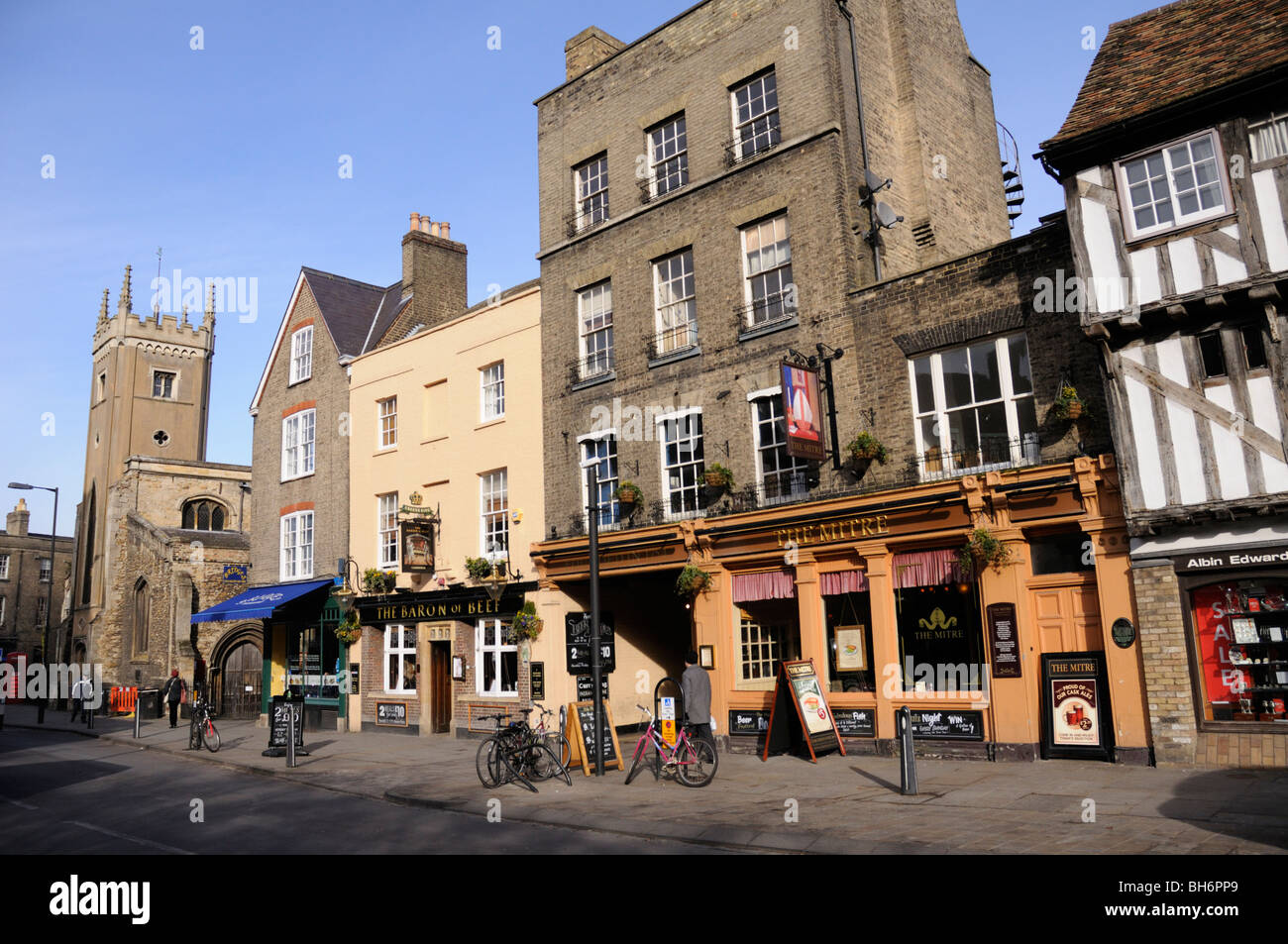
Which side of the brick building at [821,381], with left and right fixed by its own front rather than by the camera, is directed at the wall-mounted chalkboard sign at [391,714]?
right

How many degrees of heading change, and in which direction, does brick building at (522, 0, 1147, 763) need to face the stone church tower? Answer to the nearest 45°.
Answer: approximately 90° to its right

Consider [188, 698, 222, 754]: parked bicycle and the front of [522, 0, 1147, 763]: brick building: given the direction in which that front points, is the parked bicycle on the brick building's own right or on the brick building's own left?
on the brick building's own right

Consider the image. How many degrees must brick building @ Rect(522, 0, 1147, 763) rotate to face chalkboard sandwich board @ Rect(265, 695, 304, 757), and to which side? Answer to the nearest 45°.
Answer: approximately 45° to its right

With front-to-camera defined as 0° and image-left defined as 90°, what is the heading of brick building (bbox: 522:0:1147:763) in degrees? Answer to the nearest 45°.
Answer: approximately 45°
